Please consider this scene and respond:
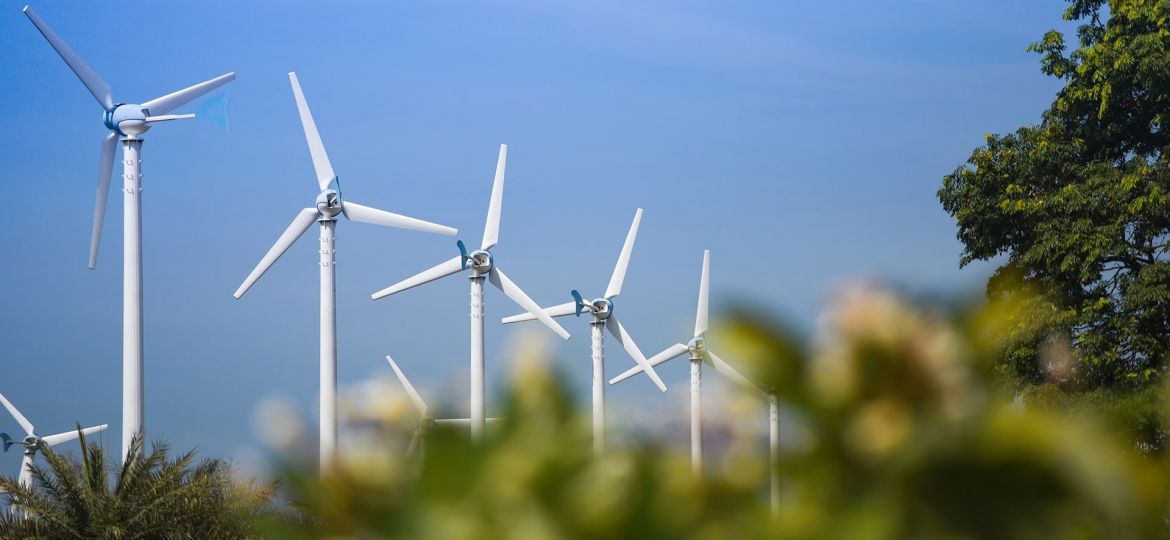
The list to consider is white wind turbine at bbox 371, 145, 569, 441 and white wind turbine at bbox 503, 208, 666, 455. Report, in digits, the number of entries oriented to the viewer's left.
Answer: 0
